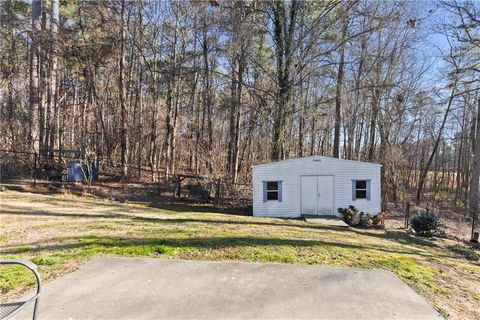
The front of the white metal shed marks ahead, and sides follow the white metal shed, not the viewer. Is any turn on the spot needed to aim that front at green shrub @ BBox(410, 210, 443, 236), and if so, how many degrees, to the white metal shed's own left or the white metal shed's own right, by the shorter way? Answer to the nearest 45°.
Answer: approximately 45° to the white metal shed's own left

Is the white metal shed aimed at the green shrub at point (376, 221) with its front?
no

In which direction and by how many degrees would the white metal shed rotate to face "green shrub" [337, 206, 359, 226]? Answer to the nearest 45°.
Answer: approximately 45° to its left

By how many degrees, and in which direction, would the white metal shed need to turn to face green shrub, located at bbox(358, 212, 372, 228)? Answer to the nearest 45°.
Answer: approximately 45° to its left

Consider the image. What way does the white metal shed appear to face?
toward the camera

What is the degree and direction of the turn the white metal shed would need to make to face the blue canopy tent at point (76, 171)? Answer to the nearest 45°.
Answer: approximately 90° to its right
